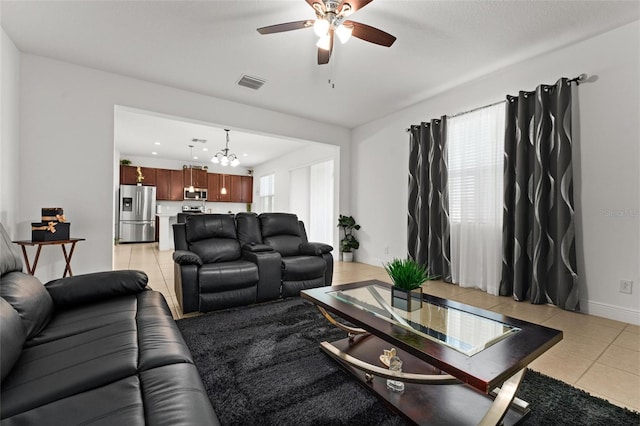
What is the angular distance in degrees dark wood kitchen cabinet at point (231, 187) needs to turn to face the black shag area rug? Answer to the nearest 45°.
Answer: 0° — it already faces it

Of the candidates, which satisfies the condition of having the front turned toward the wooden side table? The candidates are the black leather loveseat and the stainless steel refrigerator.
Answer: the stainless steel refrigerator

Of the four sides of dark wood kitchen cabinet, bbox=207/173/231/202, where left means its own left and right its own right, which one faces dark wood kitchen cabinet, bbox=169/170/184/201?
right

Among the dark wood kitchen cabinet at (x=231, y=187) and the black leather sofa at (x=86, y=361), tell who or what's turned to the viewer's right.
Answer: the black leather sofa

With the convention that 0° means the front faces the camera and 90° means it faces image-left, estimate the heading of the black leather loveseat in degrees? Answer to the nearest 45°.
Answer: approximately 315°

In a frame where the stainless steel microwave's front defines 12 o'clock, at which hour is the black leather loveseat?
The black leather loveseat is roughly at 12 o'clock from the stainless steel microwave.

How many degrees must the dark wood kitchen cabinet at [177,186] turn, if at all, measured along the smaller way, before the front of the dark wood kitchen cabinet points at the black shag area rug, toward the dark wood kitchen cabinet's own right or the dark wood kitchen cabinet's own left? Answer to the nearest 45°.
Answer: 0° — it already faces it

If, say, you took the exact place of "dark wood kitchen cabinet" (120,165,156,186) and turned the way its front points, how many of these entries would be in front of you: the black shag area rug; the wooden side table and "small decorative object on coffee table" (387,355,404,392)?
3
